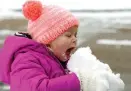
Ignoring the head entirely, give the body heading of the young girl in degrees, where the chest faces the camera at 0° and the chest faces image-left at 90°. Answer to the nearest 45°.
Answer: approximately 270°

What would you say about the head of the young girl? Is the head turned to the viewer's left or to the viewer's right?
to the viewer's right
